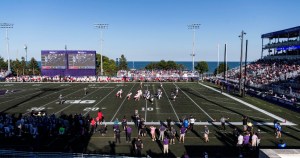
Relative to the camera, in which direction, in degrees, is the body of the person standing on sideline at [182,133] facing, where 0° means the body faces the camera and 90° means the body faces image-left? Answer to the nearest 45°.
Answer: approximately 180°
